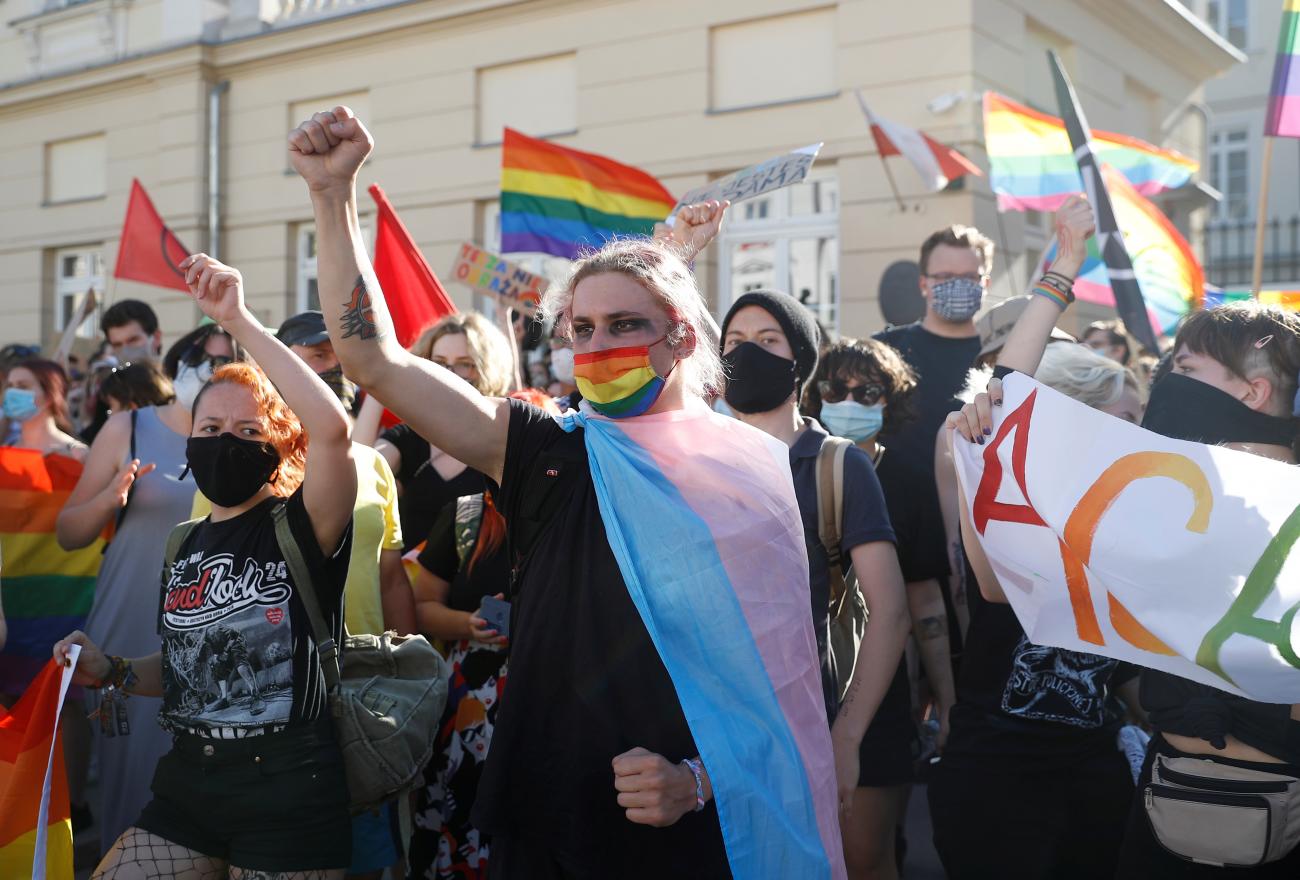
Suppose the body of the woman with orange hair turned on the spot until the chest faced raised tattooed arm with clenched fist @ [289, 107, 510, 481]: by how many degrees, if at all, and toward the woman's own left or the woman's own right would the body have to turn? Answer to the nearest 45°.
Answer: approximately 45° to the woman's own left

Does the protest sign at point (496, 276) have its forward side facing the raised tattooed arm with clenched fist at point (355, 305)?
yes

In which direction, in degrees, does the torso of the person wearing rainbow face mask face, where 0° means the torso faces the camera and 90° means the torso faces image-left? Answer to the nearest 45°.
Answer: approximately 45°

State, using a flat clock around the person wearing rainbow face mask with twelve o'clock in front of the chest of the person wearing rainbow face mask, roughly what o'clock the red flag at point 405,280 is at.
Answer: The red flag is roughly at 4 o'clock from the person wearing rainbow face mask.

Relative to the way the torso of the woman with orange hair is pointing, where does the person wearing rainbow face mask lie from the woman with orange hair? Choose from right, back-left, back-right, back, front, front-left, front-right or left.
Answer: left

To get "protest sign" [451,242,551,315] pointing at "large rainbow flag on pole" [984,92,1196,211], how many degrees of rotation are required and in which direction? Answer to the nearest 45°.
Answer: approximately 90° to its left

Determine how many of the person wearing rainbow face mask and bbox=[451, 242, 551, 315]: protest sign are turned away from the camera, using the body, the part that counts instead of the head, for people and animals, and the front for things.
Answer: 0

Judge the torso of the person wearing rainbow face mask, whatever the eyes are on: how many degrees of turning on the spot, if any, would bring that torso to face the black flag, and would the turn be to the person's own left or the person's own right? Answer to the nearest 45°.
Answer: approximately 180°

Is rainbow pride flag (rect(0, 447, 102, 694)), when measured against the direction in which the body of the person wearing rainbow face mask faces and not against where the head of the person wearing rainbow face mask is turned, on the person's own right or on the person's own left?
on the person's own right
